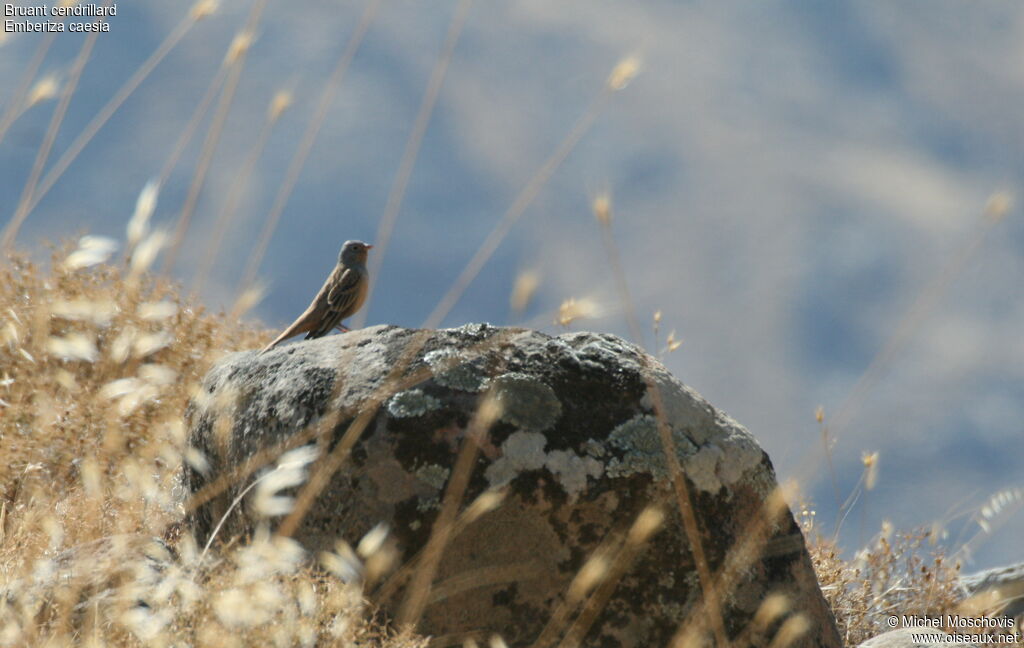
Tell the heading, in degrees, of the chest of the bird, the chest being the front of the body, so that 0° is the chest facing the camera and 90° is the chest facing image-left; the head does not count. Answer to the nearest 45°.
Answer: approximately 270°
